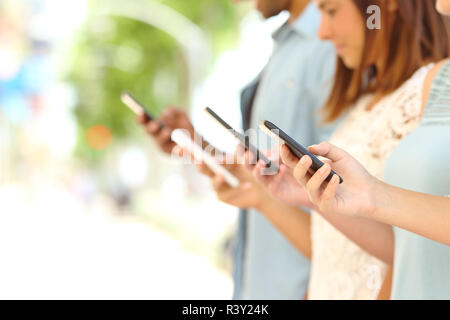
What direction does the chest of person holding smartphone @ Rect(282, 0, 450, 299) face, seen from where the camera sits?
to the viewer's left

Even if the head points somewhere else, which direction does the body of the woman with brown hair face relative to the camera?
to the viewer's left

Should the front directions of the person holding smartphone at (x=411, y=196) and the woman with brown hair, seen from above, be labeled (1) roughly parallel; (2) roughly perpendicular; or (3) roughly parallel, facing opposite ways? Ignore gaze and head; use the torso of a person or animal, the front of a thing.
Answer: roughly parallel

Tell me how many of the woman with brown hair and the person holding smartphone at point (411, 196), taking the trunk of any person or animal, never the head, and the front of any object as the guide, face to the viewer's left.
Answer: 2

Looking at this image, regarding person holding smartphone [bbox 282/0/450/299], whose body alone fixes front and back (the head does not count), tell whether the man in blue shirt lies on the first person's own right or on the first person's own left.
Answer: on the first person's own right
